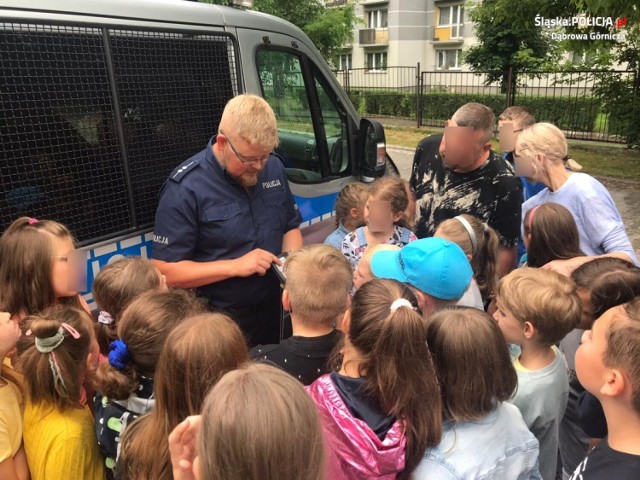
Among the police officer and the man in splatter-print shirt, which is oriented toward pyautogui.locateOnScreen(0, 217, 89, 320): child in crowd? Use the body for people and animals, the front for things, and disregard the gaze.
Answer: the man in splatter-print shirt

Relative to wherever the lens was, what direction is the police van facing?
facing away from the viewer and to the right of the viewer

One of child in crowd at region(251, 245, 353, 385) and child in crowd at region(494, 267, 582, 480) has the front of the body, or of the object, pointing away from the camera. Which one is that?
child in crowd at region(251, 245, 353, 385)

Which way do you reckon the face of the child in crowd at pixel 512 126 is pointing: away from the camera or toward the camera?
toward the camera

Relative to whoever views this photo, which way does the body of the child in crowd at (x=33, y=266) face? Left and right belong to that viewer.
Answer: facing to the right of the viewer

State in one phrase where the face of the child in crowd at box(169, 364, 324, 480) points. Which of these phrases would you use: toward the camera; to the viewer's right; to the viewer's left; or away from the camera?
away from the camera

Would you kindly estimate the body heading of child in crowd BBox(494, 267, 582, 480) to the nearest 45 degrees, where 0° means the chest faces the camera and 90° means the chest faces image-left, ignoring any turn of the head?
approximately 90°

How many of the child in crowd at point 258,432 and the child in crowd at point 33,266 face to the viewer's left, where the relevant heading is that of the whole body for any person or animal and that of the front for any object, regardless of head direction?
0

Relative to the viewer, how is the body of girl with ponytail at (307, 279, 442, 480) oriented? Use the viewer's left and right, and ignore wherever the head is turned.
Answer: facing away from the viewer and to the left of the viewer

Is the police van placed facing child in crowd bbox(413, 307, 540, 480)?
no

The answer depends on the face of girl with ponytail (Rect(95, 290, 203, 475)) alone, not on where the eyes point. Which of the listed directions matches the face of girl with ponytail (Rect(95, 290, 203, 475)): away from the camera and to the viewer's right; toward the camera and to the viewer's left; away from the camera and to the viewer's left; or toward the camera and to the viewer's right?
away from the camera and to the viewer's right

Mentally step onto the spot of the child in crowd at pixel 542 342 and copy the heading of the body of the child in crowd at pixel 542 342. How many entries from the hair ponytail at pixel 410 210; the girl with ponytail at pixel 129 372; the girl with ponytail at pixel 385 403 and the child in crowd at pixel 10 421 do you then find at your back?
0

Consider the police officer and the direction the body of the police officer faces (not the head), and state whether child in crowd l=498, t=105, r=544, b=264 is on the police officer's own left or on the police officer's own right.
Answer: on the police officer's own left

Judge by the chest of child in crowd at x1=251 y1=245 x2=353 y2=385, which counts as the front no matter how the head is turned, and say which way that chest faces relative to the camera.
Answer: away from the camera

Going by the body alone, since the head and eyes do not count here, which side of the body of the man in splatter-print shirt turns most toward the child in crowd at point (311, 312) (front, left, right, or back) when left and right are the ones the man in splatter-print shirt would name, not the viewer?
front

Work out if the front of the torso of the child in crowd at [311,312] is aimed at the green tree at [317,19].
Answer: yes

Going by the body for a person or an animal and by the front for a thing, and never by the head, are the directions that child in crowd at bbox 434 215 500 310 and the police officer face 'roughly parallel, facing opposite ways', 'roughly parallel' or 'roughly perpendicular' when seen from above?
roughly parallel, facing opposite ways
